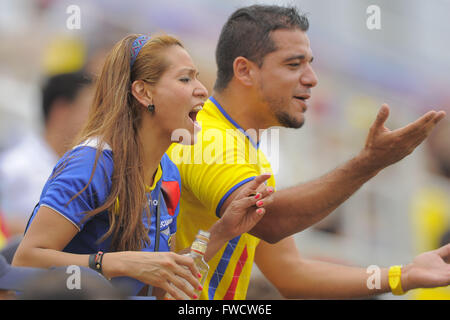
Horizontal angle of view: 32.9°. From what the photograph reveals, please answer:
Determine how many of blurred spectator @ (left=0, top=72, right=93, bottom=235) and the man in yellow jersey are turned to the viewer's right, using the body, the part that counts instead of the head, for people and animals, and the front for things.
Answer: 2

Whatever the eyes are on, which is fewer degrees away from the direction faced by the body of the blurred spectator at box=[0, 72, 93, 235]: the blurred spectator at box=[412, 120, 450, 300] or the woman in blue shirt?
the blurred spectator

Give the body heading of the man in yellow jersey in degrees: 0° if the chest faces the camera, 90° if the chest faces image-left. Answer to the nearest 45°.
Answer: approximately 270°

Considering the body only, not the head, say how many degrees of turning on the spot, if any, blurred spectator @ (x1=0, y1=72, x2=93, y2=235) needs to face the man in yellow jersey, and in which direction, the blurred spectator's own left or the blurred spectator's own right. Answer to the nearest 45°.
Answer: approximately 45° to the blurred spectator's own right

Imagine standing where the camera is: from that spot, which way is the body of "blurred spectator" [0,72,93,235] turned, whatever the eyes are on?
to the viewer's right

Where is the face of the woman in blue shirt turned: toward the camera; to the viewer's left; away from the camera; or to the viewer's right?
to the viewer's right

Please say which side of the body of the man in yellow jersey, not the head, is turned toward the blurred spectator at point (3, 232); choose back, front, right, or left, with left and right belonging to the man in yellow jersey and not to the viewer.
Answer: back
